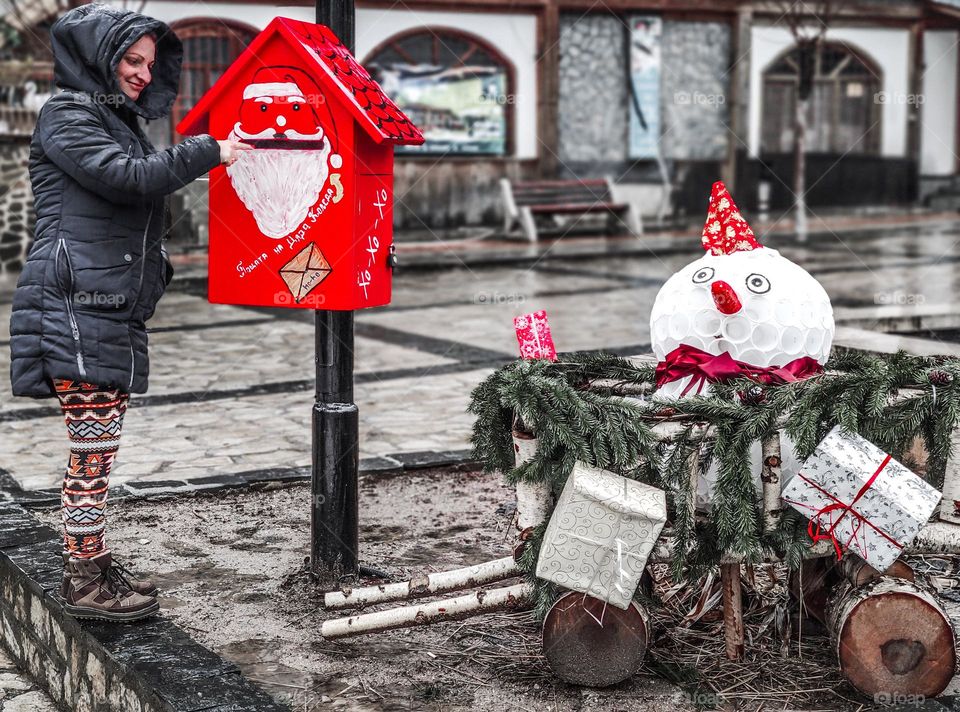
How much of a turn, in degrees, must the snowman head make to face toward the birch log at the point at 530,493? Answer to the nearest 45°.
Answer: approximately 45° to its right

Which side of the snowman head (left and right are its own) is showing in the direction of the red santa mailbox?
right

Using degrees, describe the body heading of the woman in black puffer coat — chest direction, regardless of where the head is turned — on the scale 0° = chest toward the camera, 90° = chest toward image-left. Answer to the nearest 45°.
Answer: approximately 270°

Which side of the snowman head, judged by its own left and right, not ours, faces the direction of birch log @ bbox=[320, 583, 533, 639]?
right

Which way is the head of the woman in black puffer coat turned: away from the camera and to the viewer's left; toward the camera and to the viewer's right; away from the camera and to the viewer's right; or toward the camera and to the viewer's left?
toward the camera and to the viewer's right

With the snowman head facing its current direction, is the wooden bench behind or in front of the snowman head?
behind

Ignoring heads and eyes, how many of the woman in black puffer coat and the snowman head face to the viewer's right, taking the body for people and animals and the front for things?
1

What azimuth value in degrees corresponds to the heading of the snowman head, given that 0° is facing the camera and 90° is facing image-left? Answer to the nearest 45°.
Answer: approximately 0°

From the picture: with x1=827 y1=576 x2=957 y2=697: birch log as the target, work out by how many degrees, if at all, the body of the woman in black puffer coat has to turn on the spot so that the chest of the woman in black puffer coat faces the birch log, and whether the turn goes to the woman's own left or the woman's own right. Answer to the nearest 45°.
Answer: approximately 45° to the woman's own right

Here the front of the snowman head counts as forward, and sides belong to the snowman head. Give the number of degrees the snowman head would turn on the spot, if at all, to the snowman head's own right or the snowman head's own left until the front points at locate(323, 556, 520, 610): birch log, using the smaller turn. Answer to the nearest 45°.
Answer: approximately 90° to the snowman head's own right

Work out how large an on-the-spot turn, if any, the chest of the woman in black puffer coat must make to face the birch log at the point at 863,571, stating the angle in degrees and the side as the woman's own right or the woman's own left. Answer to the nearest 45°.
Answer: approximately 45° to the woman's own right
